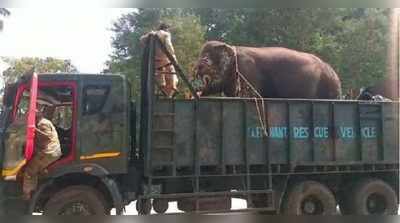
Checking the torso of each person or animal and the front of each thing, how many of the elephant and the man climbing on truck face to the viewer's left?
2

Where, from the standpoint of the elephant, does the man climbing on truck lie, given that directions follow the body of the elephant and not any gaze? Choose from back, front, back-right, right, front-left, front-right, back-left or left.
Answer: front-left

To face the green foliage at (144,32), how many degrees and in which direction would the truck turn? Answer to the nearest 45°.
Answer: approximately 90° to its right

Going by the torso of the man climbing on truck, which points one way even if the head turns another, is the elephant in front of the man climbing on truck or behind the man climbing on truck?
behind

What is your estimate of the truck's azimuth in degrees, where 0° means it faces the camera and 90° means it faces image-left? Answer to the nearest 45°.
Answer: approximately 90°

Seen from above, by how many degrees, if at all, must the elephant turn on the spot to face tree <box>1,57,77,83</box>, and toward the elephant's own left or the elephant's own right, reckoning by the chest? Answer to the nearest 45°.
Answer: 0° — it already faces it

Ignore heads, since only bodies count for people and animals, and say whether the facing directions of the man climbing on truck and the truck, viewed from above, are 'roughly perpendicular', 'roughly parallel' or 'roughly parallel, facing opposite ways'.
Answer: roughly parallel

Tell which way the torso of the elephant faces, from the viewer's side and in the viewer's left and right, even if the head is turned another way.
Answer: facing to the left of the viewer

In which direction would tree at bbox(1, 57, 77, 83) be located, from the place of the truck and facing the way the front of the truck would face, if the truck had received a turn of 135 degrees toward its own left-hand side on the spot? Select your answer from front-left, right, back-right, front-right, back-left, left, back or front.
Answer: back
